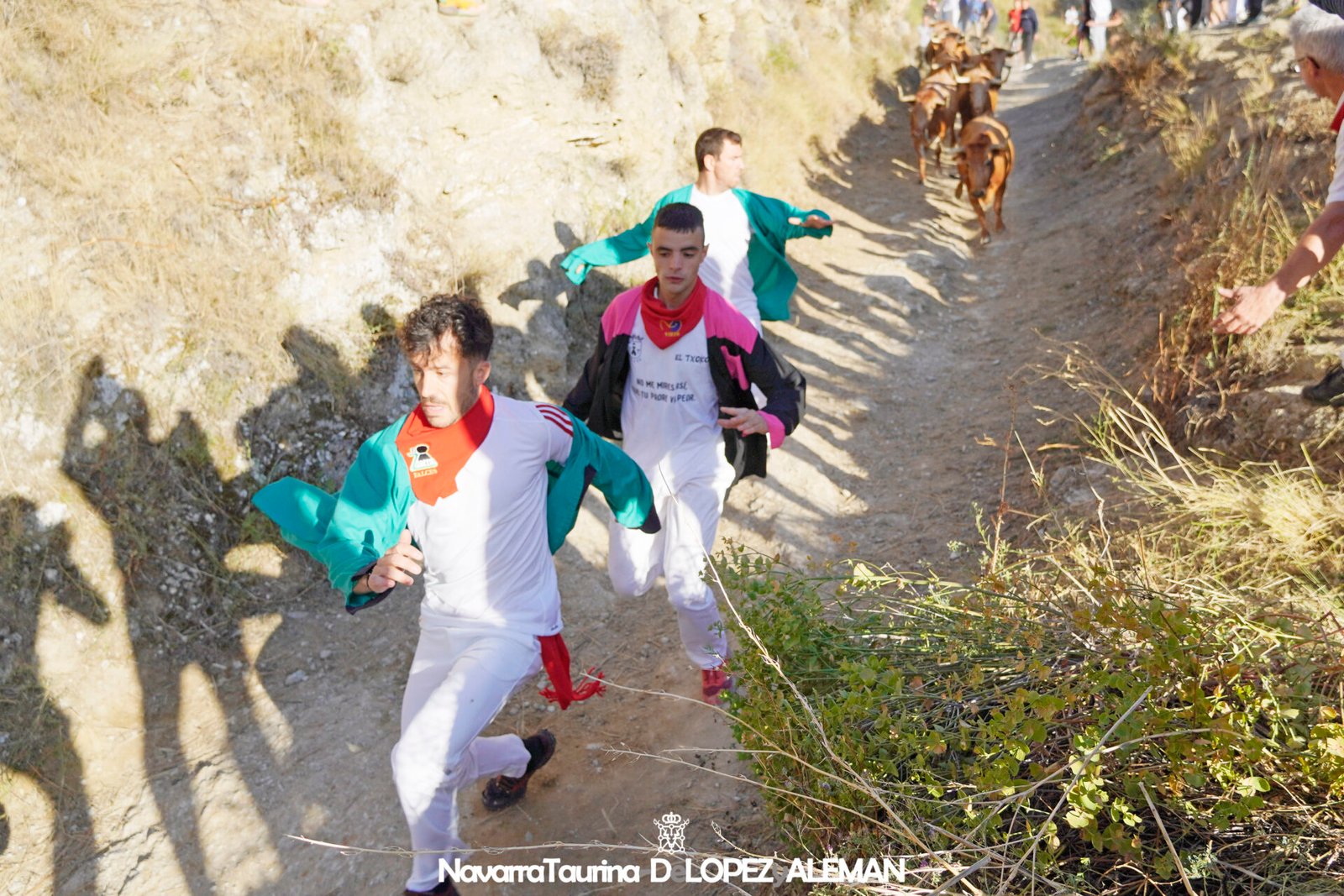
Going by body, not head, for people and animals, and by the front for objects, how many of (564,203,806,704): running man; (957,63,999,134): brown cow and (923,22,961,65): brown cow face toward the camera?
3

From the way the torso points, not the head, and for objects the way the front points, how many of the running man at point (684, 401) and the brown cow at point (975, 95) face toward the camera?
2

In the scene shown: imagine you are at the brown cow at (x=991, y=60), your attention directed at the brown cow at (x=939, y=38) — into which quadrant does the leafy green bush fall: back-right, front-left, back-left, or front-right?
back-left

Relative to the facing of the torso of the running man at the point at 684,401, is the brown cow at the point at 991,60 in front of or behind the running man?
behind

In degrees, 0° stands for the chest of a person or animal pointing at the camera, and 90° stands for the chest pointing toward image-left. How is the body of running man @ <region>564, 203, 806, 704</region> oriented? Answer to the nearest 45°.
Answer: approximately 0°

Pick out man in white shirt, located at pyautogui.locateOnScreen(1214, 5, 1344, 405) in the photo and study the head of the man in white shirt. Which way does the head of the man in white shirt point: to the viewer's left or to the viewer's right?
to the viewer's left

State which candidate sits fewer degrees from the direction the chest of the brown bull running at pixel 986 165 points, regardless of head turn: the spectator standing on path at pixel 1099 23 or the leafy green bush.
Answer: the leafy green bush

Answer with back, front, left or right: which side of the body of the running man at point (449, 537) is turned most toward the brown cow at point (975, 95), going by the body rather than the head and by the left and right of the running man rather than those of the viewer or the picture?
back

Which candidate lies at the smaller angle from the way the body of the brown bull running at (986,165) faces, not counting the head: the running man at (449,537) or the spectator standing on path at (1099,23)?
the running man

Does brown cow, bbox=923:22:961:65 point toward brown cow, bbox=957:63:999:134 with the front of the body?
yes

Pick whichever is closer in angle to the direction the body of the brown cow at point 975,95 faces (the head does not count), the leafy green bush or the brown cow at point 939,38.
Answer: the leafy green bush

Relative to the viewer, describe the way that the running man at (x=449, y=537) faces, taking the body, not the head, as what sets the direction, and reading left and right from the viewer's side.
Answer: facing the viewer and to the left of the viewer

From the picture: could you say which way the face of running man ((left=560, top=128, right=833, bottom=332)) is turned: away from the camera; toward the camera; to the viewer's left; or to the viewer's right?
to the viewer's right

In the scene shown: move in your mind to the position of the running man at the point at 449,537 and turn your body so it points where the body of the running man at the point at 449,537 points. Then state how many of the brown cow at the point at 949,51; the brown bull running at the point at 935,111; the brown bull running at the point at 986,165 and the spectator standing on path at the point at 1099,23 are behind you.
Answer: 4
